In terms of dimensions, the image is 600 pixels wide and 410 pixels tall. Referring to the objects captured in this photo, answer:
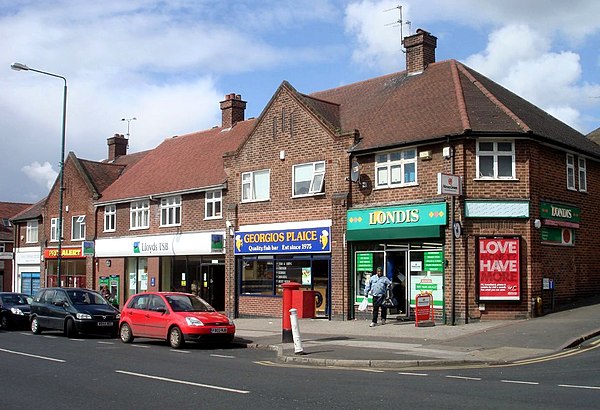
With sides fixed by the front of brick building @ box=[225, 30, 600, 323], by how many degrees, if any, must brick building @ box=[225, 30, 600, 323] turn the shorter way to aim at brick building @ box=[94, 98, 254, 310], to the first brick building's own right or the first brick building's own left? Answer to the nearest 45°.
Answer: approximately 90° to the first brick building's own right

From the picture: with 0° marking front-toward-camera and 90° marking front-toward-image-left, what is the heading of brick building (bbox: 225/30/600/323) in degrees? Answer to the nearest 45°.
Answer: approximately 45°

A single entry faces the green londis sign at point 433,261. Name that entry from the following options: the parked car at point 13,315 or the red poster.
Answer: the parked car

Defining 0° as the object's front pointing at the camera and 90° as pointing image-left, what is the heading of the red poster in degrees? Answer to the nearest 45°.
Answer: approximately 0°

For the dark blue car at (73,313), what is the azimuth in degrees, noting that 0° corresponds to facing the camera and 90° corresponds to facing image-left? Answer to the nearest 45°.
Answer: approximately 315°

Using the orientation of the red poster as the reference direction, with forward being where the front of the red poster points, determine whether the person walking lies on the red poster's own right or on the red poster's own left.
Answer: on the red poster's own right

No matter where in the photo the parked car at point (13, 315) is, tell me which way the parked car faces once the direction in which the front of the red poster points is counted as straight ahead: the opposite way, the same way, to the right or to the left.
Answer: to the left

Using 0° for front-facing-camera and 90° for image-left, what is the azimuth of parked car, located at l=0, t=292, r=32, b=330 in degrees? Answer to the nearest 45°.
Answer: approximately 315°
